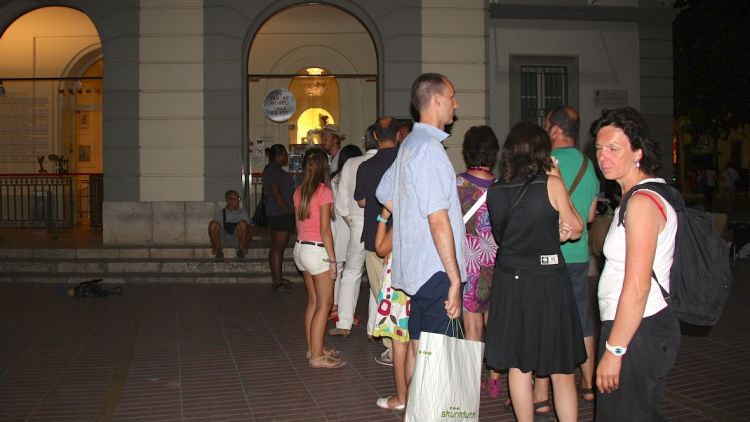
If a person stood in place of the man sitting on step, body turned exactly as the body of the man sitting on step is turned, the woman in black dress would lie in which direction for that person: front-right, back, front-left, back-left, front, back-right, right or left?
front

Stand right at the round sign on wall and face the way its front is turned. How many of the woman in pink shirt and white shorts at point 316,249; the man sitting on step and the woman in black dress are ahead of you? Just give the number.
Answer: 3

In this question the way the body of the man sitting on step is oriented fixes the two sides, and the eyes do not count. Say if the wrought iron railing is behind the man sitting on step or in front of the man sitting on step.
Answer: behind

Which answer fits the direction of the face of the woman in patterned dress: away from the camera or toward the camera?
away from the camera

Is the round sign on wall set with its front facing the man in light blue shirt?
yes

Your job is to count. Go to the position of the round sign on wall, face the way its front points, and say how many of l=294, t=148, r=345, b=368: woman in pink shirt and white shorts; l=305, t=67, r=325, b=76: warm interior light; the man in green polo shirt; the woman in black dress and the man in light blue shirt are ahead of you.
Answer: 4

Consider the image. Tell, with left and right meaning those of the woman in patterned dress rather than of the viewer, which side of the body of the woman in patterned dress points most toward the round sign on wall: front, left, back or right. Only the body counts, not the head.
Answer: front

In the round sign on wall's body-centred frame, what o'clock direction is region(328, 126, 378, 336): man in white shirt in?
The man in white shirt is roughly at 12 o'clock from the round sign on wall.

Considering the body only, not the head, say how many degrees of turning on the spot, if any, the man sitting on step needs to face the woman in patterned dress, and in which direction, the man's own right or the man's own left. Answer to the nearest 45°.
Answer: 0° — they already face them

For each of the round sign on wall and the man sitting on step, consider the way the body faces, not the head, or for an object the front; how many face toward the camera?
2

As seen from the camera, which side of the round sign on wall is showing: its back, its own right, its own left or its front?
front

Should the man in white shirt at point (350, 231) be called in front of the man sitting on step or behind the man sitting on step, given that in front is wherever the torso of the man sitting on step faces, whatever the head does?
in front

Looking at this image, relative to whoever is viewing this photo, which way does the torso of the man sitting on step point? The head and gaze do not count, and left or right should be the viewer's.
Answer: facing the viewer

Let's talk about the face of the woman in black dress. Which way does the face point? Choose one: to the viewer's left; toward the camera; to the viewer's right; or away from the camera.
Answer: away from the camera
